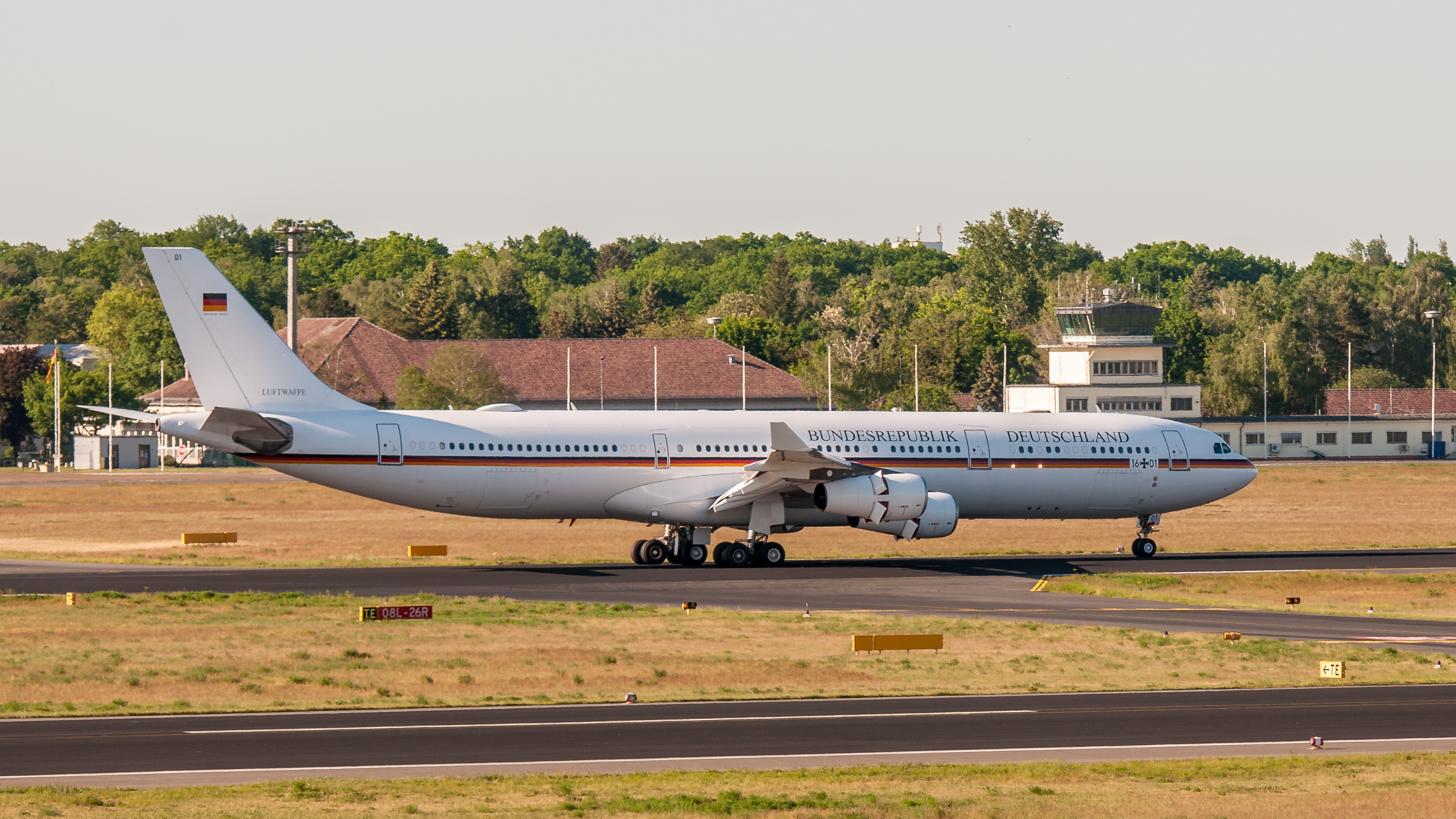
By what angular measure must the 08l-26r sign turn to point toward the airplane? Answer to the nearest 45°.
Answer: approximately 135° to its left

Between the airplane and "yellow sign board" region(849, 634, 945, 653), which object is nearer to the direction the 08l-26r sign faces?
the yellow sign board

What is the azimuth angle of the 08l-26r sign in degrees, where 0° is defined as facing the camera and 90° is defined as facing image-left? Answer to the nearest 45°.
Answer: approximately 0°

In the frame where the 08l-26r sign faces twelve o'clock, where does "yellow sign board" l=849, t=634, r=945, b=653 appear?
The yellow sign board is roughly at 10 o'clock from the 08l-26r sign.
